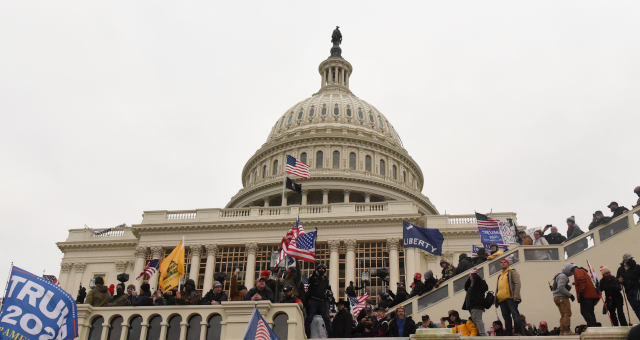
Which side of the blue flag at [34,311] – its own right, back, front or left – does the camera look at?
front

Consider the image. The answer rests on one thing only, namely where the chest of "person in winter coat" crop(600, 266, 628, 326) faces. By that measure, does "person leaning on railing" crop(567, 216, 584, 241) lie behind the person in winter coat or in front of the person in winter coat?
in front

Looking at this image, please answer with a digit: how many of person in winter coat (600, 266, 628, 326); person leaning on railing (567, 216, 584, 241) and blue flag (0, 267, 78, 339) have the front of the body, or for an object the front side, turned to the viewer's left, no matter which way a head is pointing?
1
